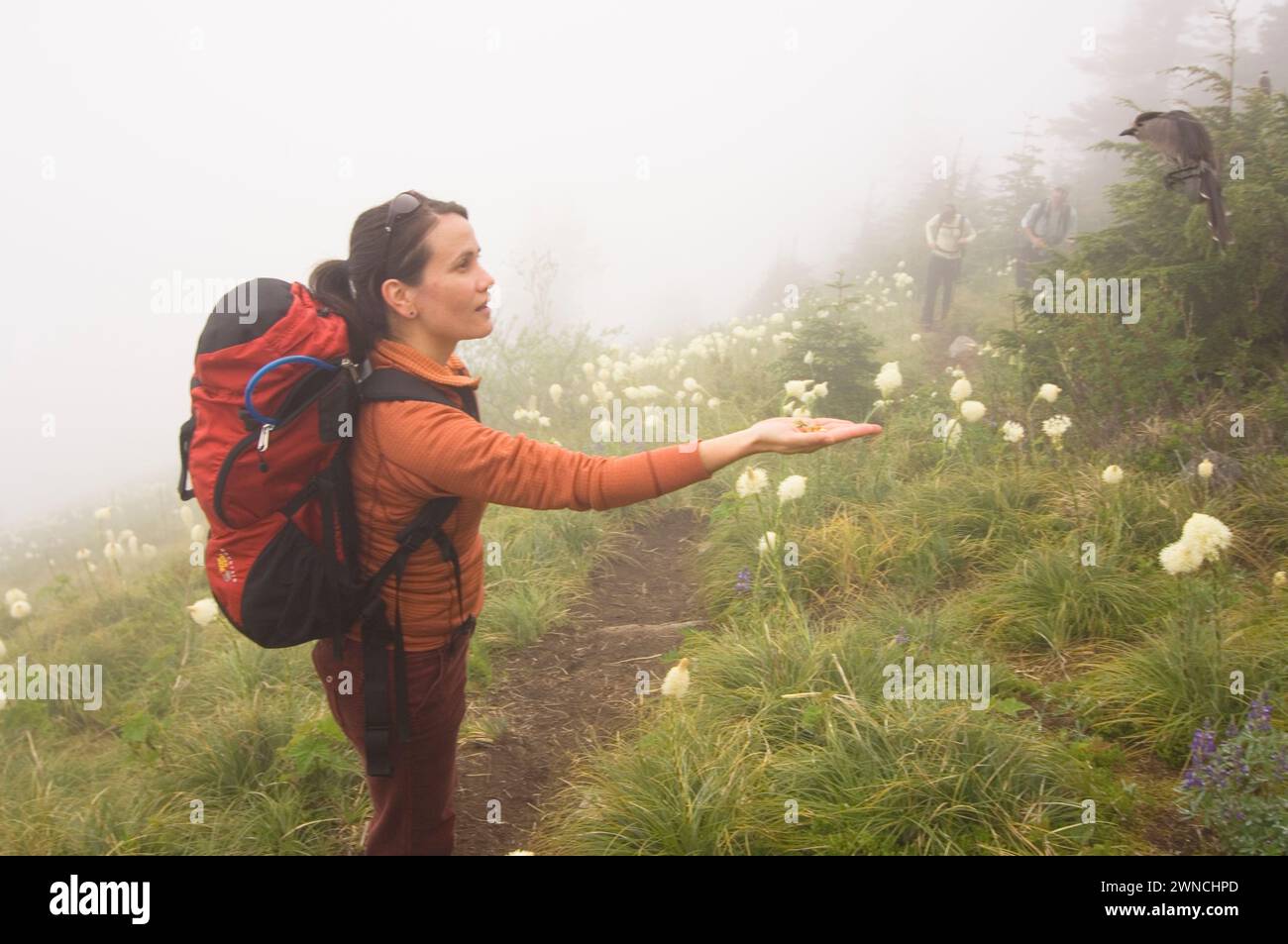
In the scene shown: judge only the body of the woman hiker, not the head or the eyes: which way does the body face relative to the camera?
to the viewer's right

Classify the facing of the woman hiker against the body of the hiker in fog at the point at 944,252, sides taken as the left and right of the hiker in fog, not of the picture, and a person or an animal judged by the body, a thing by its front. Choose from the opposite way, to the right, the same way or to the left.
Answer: to the left

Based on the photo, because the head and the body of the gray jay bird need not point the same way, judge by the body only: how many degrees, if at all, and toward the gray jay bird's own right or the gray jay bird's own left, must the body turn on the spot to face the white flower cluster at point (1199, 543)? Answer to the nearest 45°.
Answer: approximately 90° to the gray jay bird's own left

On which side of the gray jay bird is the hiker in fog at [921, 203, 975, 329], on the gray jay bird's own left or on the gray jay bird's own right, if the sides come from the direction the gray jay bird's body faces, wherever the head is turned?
on the gray jay bird's own right

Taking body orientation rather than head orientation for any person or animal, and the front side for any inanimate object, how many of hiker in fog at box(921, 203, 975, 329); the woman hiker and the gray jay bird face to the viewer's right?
1

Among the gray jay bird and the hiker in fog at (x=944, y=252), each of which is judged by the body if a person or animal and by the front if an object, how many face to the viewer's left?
1

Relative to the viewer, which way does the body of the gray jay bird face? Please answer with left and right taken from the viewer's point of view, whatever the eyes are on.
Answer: facing to the left of the viewer

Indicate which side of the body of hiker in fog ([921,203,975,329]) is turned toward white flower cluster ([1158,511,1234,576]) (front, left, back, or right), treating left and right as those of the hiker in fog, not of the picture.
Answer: front
